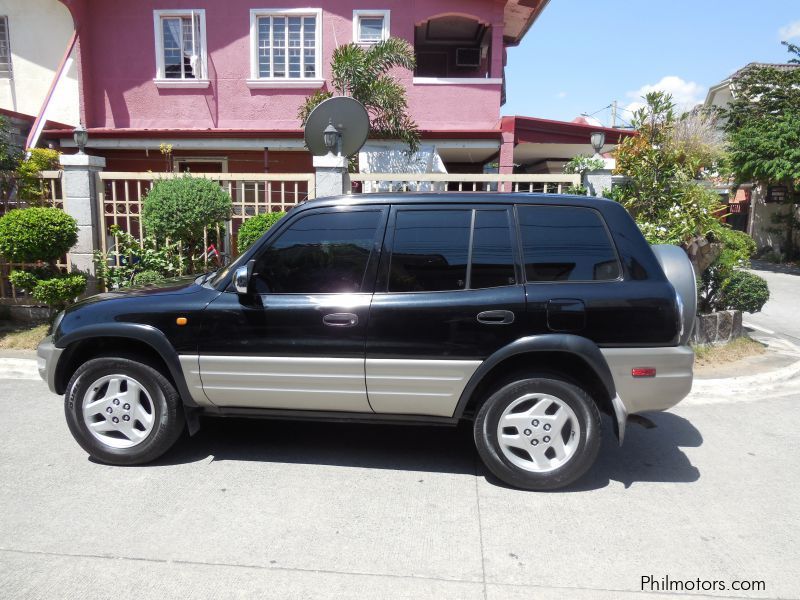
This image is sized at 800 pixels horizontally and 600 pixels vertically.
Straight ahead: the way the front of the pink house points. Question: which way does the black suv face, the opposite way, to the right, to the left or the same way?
to the right

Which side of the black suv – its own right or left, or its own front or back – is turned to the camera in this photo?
left

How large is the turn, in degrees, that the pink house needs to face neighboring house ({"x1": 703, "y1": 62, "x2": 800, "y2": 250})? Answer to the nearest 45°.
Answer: approximately 135° to its left

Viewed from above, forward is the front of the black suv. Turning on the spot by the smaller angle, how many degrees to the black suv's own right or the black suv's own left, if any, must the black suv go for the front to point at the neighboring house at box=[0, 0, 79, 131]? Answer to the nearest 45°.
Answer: approximately 45° to the black suv's own right

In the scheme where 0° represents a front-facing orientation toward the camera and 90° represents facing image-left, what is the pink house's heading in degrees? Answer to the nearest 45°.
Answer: approximately 0°

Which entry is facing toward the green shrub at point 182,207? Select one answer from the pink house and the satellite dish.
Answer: the pink house

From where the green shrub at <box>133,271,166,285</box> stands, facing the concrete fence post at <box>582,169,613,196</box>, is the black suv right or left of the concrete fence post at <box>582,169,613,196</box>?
right

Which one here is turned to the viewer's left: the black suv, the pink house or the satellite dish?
the black suv
